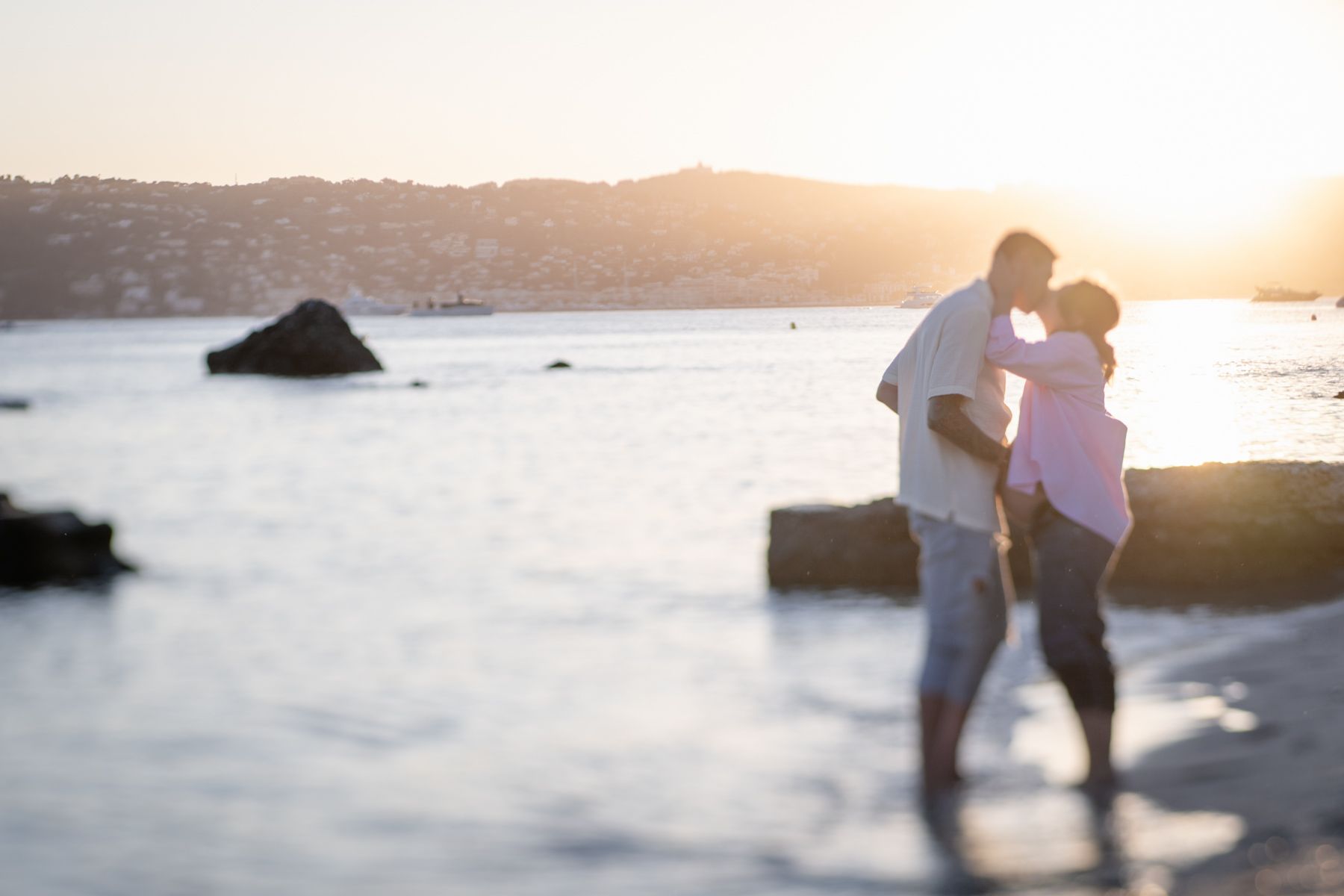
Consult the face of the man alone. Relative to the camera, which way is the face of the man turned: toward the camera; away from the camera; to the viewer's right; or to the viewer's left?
to the viewer's right

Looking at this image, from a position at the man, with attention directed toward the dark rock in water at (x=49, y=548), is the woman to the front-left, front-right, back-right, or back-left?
back-right

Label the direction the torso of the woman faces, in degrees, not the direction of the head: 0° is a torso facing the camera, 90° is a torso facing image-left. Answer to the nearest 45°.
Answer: approximately 90°

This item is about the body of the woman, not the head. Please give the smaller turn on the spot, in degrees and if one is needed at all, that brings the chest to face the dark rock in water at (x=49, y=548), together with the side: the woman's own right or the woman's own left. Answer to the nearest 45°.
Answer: approximately 45° to the woman's own right

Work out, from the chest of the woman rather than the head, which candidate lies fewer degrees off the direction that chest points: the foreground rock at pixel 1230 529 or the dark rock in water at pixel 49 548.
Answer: the dark rock in water

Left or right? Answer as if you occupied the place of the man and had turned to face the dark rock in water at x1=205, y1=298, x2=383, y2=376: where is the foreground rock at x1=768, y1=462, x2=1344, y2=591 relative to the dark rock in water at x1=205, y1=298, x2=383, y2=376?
right

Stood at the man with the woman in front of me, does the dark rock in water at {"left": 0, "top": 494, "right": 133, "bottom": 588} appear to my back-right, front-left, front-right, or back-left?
back-left

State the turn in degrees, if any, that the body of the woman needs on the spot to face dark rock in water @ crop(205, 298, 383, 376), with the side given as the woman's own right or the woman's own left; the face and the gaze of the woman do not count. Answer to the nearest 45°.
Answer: approximately 45° to the woman's own right
